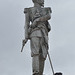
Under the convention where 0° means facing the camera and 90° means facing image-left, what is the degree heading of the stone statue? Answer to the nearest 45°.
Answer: approximately 0°
